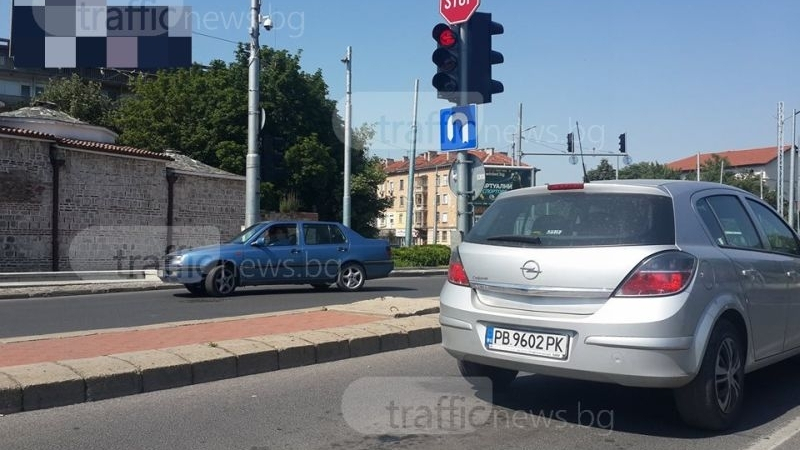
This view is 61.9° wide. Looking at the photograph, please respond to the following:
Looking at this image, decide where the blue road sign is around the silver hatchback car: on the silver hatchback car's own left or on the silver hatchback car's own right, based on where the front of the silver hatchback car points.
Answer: on the silver hatchback car's own left

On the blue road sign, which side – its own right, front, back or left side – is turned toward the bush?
back

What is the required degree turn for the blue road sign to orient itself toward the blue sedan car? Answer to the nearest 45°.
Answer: approximately 135° to its right

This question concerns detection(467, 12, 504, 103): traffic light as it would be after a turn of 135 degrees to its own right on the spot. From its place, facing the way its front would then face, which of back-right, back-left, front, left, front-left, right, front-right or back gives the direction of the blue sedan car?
right

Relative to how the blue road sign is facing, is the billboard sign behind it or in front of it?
behind

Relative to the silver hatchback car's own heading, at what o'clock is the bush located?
The bush is roughly at 10 o'clock from the silver hatchback car.

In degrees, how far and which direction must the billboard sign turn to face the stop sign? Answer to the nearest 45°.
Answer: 0° — it already faces it

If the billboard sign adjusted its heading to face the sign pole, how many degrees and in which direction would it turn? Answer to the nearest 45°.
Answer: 0° — it already faces it

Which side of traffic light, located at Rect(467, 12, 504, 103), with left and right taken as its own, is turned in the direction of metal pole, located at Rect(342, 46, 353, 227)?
left
